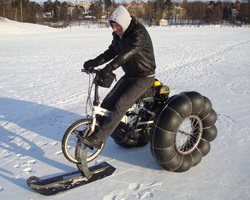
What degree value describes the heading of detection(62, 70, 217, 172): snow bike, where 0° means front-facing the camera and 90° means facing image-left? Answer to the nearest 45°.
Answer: approximately 45°

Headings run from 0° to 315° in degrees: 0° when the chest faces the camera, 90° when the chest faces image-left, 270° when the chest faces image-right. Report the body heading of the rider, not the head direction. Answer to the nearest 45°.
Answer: approximately 45°
